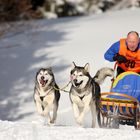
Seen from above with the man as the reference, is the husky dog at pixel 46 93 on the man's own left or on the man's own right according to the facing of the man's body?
on the man's own right

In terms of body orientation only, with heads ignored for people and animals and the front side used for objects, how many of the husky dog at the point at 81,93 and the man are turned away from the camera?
0

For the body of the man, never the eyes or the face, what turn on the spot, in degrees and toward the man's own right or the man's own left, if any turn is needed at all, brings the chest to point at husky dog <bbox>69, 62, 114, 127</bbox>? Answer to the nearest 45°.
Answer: approximately 45° to the man's own right

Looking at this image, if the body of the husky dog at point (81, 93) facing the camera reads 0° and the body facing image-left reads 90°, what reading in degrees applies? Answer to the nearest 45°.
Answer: approximately 45°

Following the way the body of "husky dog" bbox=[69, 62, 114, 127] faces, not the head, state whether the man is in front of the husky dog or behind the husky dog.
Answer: behind

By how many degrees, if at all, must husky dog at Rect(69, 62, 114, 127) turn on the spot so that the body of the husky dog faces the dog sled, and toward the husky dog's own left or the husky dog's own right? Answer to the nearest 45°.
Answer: approximately 135° to the husky dog's own left
